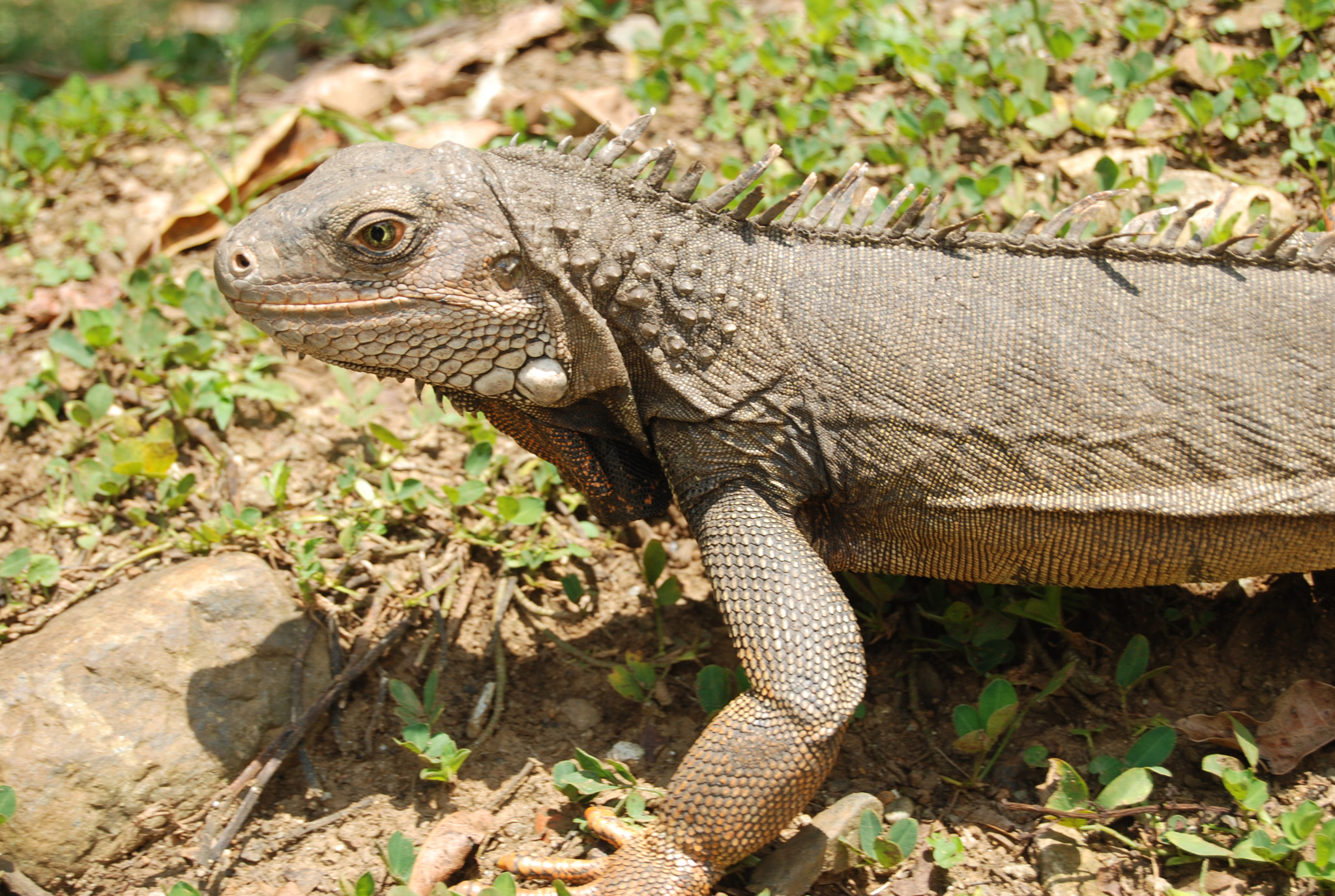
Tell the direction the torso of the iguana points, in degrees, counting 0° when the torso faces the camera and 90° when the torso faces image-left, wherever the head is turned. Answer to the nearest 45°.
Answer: approximately 90°

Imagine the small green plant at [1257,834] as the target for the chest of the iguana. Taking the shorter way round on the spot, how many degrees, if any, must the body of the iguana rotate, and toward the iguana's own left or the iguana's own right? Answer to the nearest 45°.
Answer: approximately 135° to the iguana's own left

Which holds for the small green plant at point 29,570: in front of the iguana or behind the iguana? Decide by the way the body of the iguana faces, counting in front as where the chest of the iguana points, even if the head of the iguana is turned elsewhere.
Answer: in front

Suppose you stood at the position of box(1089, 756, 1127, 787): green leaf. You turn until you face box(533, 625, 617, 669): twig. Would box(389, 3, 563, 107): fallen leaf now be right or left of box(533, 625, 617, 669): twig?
right

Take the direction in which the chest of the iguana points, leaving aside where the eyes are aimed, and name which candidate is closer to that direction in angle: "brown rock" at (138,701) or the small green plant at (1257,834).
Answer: the brown rock
